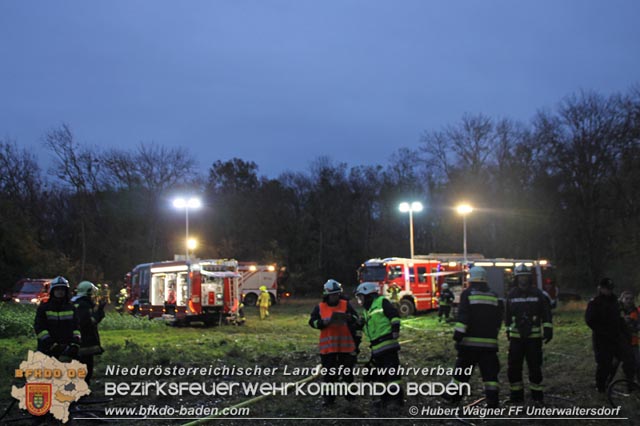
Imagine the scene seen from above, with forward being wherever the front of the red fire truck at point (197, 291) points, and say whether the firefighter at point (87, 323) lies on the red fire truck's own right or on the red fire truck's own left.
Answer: on the red fire truck's own left

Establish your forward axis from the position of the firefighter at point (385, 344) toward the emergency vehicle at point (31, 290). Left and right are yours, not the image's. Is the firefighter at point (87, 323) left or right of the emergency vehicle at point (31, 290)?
left

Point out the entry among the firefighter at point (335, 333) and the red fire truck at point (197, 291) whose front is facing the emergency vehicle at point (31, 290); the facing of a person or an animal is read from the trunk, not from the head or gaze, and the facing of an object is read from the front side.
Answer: the red fire truck

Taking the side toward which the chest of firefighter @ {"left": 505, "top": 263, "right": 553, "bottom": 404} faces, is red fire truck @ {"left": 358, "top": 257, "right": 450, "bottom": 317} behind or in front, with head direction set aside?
behind

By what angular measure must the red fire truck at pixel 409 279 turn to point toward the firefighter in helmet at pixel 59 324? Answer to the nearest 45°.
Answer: approximately 45° to its left

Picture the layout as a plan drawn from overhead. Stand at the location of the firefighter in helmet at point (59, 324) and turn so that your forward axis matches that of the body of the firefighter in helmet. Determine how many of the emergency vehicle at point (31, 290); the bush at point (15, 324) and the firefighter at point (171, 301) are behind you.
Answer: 3
